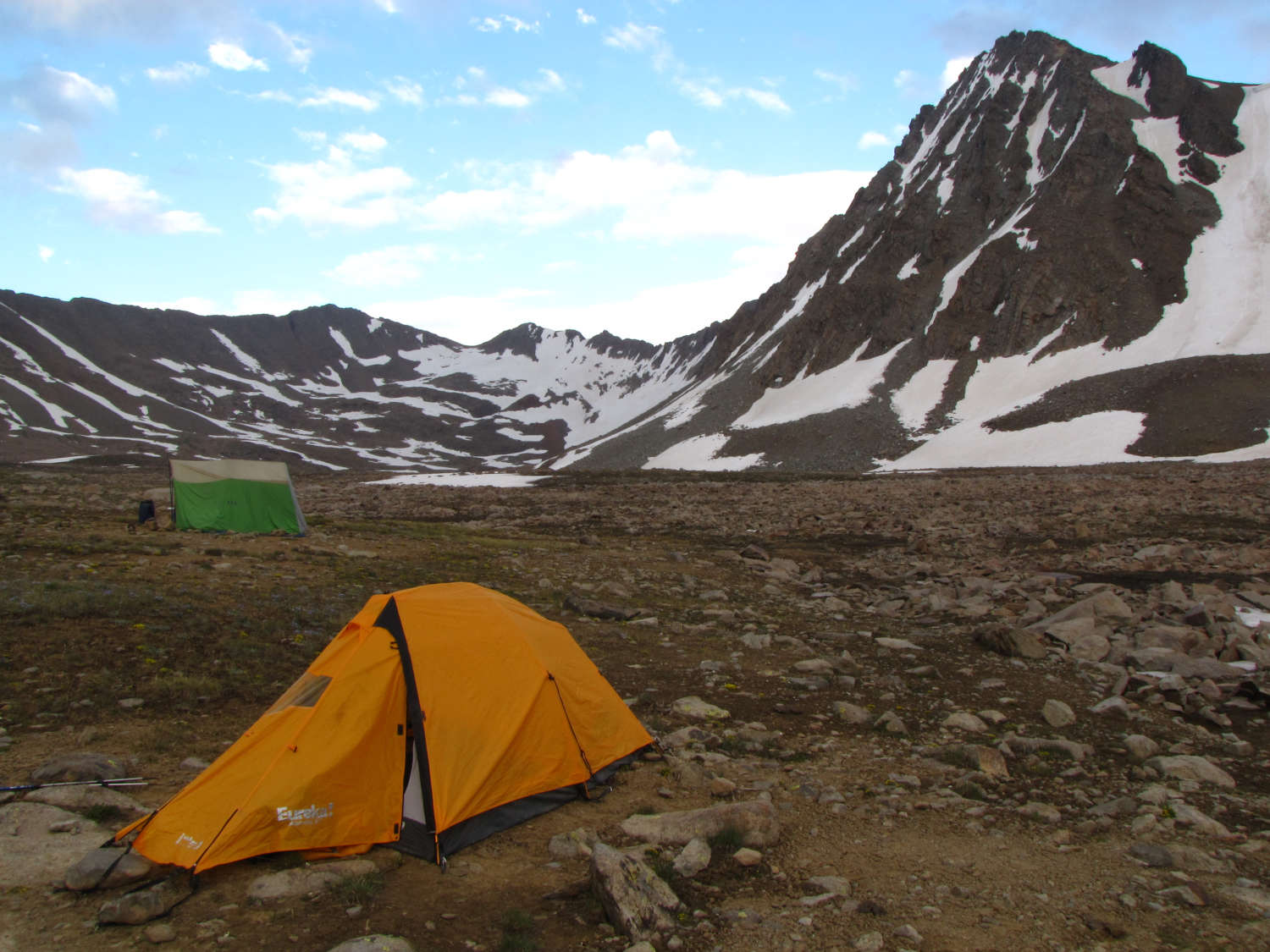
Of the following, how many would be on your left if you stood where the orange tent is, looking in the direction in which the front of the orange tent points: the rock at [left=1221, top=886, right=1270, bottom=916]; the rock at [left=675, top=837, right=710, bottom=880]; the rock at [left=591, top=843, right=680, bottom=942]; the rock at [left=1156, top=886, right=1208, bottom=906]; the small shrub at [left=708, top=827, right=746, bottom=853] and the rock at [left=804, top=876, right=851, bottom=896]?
6

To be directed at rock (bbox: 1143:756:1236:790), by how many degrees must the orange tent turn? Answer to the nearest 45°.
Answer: approximately 135° to its left

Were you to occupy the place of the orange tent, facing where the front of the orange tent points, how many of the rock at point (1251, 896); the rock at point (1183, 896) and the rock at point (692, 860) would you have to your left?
3

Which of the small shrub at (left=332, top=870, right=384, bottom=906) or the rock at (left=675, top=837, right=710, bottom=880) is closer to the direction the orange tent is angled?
the small shrub

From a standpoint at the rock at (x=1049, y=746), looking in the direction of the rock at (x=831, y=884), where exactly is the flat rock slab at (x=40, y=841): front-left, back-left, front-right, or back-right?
front-right

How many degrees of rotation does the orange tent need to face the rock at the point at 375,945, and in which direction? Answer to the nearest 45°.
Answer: approximately 45° to its left

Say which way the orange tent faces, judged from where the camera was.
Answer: facing the viewer and to the left of the viewer

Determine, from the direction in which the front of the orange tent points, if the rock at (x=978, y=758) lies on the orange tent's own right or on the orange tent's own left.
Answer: on the orange tent's own left

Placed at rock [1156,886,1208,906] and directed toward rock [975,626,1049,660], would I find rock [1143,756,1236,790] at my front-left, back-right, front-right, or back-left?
front-right

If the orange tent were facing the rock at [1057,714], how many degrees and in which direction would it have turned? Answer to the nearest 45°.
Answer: approximately 135° to its left

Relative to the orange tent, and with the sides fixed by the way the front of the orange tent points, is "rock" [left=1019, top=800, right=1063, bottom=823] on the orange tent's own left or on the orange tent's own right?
on the orange tent's own left

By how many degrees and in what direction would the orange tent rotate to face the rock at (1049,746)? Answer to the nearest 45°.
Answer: approximately 135° to its left

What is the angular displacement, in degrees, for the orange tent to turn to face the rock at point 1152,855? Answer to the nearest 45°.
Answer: approximately 90° to its left

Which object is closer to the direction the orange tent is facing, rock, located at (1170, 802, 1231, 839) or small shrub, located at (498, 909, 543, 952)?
the small shrub

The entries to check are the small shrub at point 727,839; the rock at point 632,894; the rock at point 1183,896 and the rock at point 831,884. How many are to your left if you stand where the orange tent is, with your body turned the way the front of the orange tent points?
4

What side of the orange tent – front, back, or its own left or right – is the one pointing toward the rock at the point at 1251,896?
left

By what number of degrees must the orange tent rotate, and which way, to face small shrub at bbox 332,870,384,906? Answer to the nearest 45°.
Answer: approximately 45° to its left

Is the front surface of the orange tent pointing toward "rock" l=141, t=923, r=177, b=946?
yes

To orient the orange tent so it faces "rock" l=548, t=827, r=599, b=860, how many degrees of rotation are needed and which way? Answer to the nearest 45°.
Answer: approximately 90° to its left
